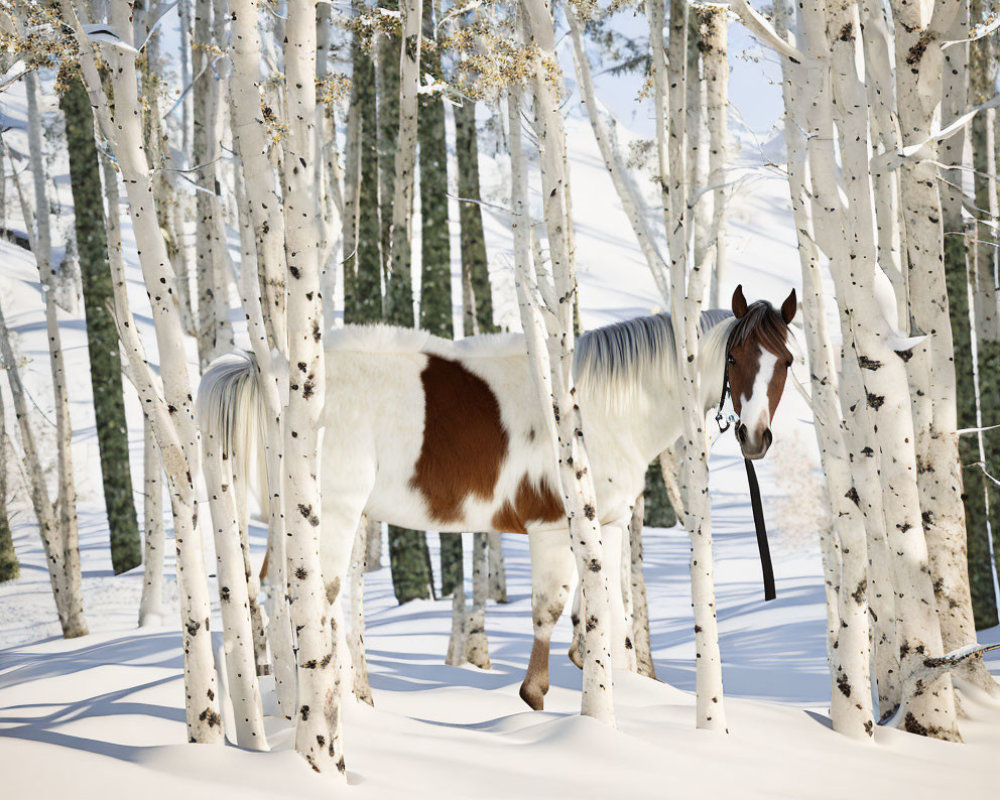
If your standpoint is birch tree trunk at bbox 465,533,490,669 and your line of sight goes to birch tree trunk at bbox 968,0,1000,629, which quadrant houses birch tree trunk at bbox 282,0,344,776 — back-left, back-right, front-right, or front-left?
back-right

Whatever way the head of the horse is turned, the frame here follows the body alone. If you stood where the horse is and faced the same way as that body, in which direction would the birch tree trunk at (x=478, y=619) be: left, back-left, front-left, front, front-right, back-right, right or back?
left

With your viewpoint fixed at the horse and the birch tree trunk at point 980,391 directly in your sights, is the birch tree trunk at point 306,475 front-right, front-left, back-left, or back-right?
back-right

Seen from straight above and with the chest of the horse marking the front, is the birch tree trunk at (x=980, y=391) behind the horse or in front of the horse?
in front

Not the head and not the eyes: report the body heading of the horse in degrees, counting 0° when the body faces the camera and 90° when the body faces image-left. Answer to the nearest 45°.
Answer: approximately 270°
